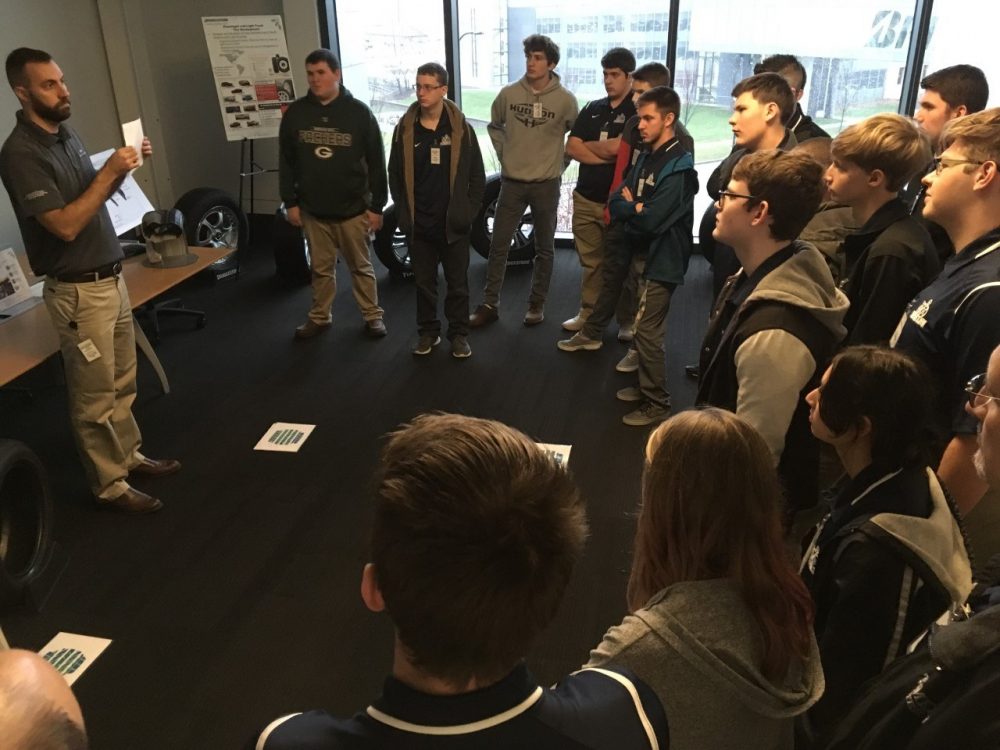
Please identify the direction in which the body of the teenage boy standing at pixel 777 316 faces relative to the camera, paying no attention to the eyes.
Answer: to the viewer's left

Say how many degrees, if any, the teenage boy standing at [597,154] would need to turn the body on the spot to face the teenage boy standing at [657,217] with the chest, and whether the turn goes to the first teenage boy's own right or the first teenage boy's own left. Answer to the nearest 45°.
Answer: approximately 45° to the first teenage boy's own left

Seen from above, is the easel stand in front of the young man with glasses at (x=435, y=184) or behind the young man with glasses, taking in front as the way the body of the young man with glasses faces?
behind

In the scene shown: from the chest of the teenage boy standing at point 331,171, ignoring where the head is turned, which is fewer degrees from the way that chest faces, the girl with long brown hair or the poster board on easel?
the girl with long brown hair

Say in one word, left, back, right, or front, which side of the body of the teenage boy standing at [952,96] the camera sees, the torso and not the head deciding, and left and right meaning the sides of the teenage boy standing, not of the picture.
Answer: left

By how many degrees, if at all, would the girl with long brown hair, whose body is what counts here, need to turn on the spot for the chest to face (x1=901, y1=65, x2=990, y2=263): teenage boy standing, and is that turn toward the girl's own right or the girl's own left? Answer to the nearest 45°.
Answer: approximately 45° to the girl's own right

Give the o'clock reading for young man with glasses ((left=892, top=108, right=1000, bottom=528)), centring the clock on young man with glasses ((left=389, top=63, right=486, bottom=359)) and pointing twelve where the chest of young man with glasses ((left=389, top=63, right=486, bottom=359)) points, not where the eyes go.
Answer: young man with glasses ((left=892, top=108, right=1000, bottom=528)) is roughly at 11 o'clock from young man with glasses ((left=389, top=63, right=486, bottom=359)).

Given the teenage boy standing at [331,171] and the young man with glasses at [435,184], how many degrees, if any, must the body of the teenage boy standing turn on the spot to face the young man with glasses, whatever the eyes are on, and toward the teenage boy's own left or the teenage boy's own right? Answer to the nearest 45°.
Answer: approximately 45° to the teenage boy's own left

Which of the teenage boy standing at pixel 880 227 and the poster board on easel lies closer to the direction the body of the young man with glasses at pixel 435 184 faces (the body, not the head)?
the teenage boy standing

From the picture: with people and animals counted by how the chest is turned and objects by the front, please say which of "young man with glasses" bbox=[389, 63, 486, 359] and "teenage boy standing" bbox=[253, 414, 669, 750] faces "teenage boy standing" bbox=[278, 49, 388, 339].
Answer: "teenage boy standing" bbox=[253, 414, 669, 750]

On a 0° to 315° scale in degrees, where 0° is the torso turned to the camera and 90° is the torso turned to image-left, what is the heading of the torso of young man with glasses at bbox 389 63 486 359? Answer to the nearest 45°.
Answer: approximately 0°

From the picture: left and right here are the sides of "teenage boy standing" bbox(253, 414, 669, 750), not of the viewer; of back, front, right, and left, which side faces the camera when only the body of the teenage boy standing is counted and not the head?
back

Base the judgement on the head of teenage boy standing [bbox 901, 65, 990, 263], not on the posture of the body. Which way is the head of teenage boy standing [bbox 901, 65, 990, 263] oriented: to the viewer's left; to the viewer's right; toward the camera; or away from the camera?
to the viewer's left

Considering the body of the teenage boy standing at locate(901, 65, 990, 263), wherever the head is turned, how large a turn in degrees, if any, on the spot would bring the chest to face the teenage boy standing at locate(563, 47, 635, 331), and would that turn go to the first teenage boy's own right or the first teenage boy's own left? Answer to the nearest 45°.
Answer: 0° — they already face them

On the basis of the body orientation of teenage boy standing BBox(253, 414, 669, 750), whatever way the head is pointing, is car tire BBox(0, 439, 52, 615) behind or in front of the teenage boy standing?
in front

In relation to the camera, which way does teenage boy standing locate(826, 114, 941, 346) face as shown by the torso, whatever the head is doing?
to the viewer's left

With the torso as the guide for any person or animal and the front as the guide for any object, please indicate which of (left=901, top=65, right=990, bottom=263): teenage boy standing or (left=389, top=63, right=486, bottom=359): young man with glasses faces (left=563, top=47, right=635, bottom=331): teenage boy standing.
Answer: (left=901, top=65, right=990, bottom=263): teenage boy standing

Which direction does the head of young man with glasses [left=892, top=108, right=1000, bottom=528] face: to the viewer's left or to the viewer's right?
to the viewer's left

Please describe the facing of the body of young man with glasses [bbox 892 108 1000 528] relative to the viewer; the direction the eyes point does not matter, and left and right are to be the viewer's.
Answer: facing to the left of the viewer
